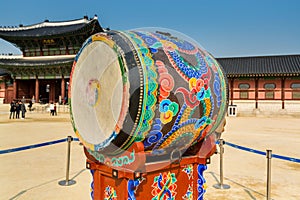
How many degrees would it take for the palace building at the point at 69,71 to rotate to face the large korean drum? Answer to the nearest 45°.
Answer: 0° — it already faces it

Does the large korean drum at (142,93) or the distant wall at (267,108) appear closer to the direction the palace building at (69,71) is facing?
the large korean drum

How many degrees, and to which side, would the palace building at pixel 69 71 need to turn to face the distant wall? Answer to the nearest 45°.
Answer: approximately 90° to its left

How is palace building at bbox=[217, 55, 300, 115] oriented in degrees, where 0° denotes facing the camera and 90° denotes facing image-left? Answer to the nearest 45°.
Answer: approximately 0°

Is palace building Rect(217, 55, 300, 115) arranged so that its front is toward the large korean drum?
yes

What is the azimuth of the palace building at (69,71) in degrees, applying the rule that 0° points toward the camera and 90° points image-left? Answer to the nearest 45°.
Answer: approximately 0°
